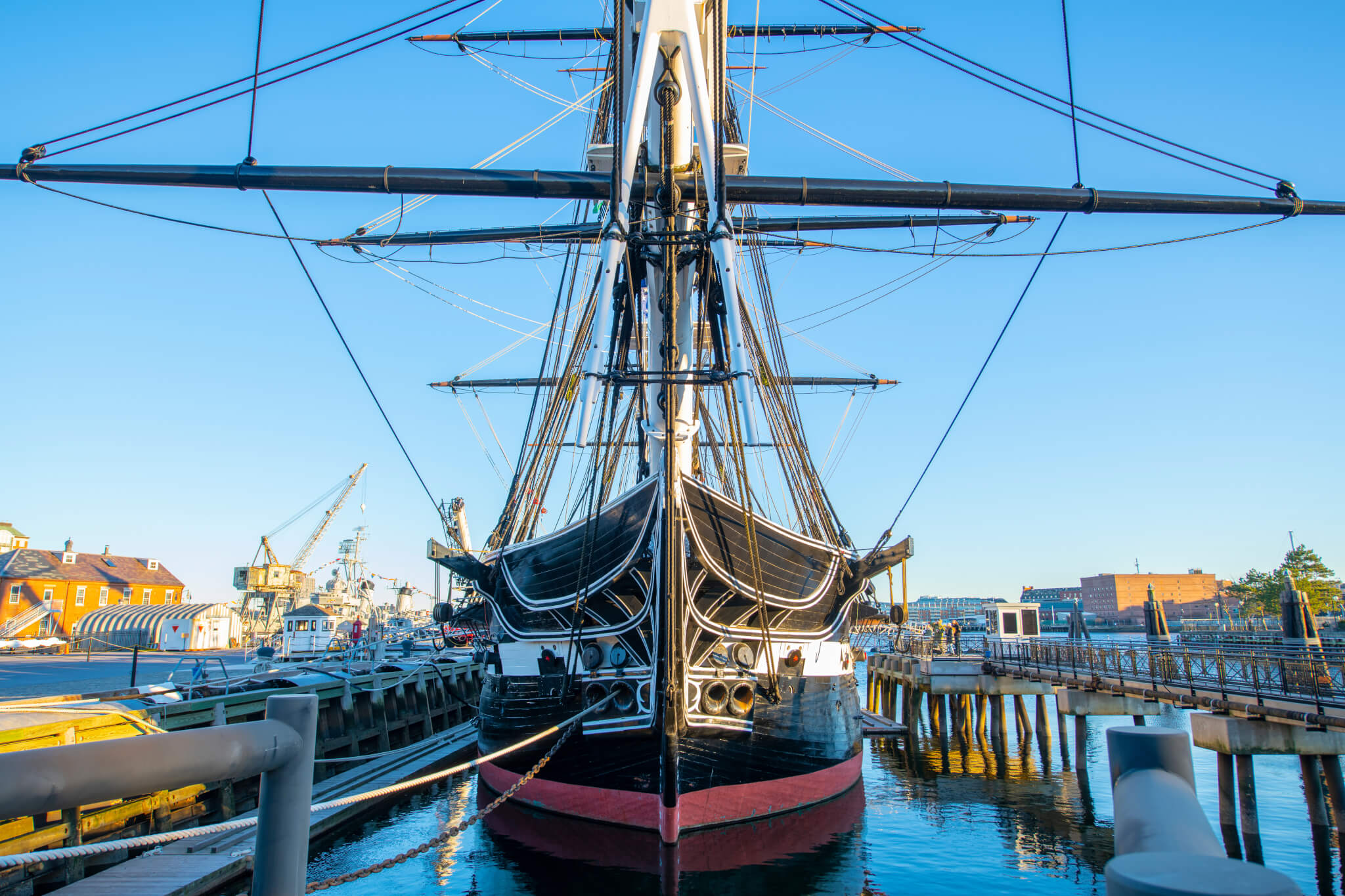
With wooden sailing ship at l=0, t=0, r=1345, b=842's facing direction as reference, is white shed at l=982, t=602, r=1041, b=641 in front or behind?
behind

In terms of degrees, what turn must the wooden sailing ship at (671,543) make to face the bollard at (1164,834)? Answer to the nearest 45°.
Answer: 0° — it already faces it

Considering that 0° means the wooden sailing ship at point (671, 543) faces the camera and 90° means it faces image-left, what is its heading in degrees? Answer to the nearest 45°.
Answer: approximately 0°

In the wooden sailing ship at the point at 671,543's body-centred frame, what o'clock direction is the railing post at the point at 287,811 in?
The railing post is roughly at 12 o'clock from the wooden sailing ship.

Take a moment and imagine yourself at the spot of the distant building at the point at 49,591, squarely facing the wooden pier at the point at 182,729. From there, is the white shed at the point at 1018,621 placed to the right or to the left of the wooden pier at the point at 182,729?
left

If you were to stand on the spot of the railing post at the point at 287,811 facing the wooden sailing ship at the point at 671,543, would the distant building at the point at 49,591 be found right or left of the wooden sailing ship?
left

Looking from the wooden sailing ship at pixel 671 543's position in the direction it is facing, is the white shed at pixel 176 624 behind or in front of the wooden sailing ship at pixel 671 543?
behind
